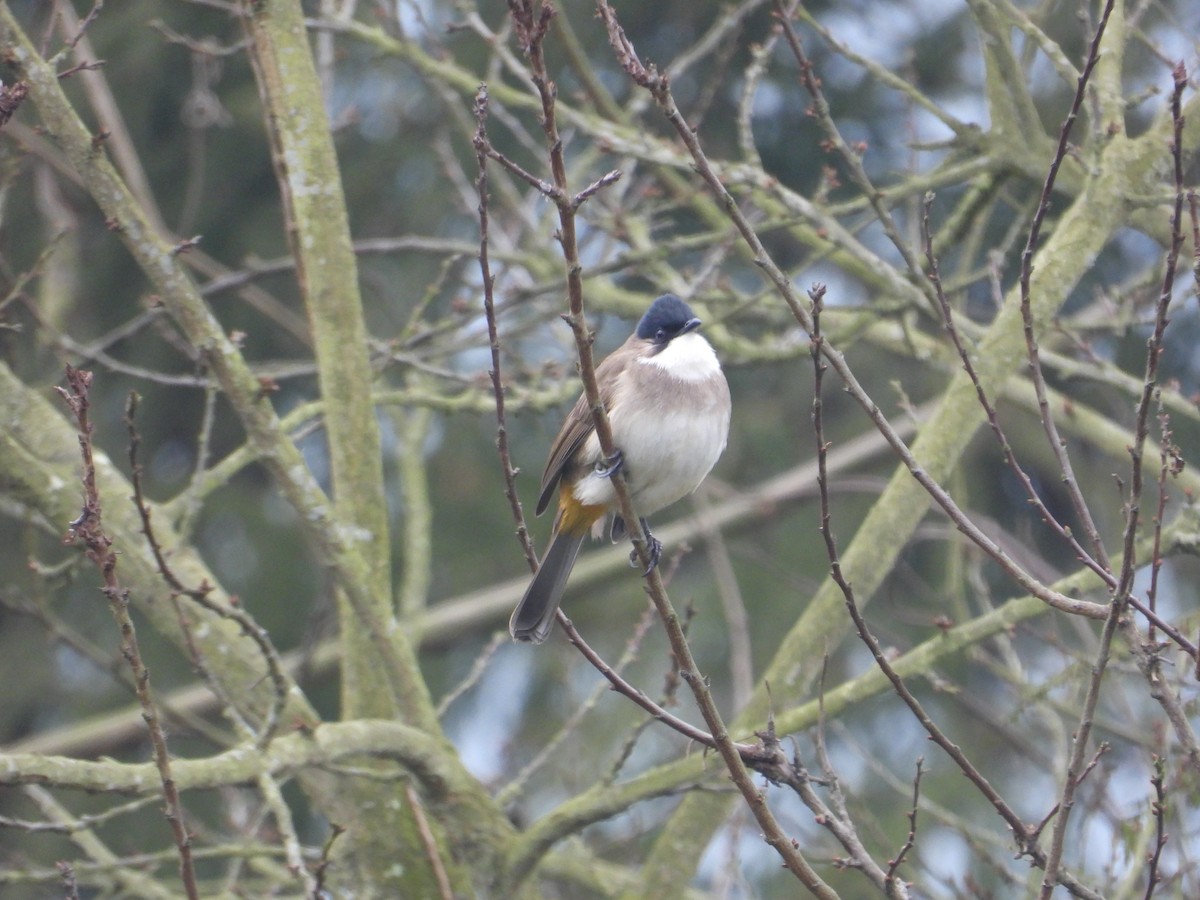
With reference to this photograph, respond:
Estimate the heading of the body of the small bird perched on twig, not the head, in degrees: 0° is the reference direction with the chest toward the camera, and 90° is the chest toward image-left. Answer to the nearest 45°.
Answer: approximately 315°
